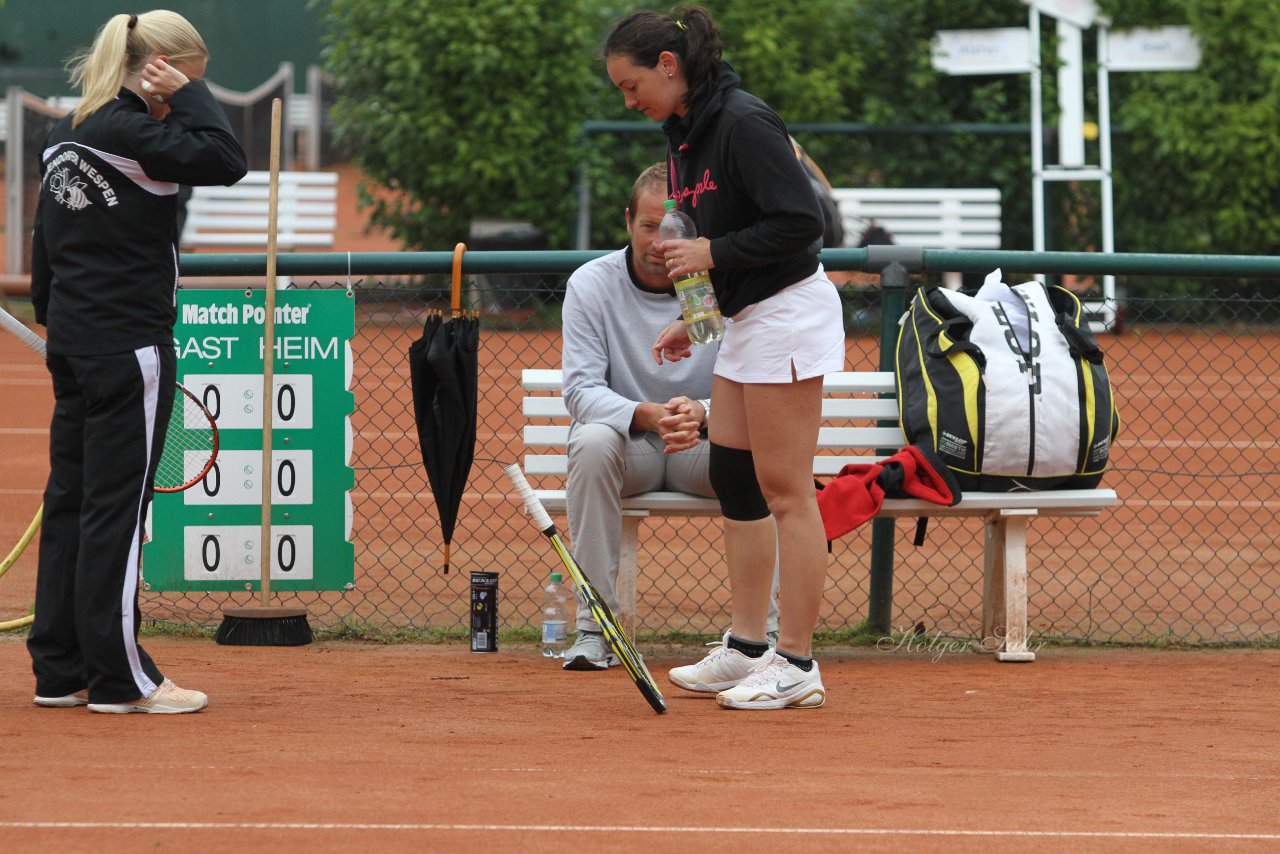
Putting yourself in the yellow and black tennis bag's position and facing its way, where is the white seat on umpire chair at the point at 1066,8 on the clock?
The white seat on umpire chair is roughly at 6 o'clock from the yellow and black tennis bag.

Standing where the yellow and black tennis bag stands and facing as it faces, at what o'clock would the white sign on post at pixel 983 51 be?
The white sign on post is roughly at 6 o'clock from the yellow and black tennis bag.

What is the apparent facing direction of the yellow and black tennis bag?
toward the camera

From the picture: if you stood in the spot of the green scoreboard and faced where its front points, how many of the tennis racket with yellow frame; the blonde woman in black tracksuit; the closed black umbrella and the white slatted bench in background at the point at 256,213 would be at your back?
1

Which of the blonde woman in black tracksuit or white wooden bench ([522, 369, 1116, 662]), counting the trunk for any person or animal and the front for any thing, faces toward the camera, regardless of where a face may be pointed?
the white wooden bench

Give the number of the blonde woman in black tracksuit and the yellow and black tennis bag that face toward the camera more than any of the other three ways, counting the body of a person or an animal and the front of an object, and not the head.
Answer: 1

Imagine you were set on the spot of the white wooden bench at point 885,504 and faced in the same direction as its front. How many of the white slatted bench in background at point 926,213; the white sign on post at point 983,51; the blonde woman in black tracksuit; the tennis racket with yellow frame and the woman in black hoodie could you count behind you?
2

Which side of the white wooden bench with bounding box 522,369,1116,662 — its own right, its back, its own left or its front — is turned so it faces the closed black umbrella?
right

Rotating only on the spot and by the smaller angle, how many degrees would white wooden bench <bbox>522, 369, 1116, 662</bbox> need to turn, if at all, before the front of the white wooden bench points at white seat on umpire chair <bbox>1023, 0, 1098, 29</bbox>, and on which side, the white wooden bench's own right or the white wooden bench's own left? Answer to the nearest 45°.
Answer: approximately 180°

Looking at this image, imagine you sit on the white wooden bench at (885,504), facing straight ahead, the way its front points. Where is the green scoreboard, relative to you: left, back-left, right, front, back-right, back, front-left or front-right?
right

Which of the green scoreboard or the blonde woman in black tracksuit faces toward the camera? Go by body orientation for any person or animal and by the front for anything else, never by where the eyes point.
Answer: the green scoreboard

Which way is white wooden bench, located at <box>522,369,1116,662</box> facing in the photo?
toward the camera

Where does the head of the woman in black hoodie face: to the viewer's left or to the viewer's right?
to the viewer's left

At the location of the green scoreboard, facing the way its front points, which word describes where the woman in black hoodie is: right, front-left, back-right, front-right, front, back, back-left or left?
front-left

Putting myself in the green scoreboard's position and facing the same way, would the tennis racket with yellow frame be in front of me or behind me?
in front

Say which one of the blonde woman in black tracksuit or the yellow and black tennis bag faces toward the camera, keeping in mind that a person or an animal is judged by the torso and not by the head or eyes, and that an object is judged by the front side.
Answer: the yellow and black tennis bag

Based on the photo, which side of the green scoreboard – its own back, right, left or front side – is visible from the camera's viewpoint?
front

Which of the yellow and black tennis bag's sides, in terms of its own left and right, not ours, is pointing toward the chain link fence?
back
